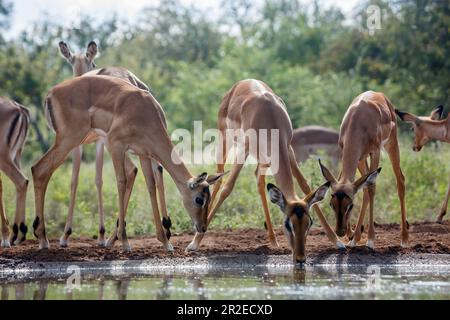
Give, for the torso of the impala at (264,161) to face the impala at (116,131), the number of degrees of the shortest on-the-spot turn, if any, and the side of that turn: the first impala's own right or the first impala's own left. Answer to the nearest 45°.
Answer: approximately 135° to the first impala's own right

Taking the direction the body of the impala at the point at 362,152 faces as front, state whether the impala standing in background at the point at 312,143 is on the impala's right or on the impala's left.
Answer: on the impala's right

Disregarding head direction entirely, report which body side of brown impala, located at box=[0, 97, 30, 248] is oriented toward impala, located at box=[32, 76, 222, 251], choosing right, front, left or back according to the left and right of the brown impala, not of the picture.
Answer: back

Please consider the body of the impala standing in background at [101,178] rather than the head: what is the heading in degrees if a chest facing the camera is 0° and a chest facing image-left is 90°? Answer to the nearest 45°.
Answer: approximately 45°

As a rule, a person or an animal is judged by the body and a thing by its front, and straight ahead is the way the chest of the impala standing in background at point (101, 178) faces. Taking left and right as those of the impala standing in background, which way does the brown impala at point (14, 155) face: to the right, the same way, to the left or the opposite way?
to the right

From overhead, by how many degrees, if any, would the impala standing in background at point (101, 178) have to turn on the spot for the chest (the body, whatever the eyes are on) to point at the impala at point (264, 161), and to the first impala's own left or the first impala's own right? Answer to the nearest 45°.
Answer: approximately 90° to the first impala's own left

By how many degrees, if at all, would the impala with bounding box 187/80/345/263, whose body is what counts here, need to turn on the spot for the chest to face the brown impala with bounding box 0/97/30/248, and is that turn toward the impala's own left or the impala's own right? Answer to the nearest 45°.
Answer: approximately 135° to the impala's own right

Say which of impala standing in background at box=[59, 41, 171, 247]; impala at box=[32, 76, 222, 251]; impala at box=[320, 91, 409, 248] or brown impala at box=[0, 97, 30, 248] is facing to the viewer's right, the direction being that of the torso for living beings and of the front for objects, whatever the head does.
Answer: impala at box=[32, 76, 222, 251]

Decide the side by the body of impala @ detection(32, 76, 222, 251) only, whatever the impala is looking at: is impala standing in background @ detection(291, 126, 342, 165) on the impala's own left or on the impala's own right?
on the impala's own left

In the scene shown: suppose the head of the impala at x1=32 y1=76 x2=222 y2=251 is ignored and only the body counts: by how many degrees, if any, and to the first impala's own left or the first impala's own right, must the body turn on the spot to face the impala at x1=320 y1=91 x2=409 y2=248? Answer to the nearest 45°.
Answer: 0° — it already faces it

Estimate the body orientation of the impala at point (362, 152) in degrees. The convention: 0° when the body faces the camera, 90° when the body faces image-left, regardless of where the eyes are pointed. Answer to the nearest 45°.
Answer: approximately 45°

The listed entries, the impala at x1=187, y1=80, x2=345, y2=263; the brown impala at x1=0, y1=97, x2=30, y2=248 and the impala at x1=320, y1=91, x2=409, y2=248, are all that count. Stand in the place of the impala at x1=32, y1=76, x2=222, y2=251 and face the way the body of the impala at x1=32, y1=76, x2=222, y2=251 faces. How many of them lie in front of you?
2

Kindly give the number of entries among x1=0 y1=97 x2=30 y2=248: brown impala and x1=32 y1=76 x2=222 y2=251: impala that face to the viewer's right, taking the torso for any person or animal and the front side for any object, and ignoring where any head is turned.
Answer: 1

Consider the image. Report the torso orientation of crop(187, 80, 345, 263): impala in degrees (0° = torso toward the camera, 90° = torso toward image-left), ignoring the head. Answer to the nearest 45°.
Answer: approximately 315°

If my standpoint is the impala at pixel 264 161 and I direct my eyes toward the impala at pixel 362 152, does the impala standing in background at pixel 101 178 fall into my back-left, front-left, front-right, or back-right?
back-left
